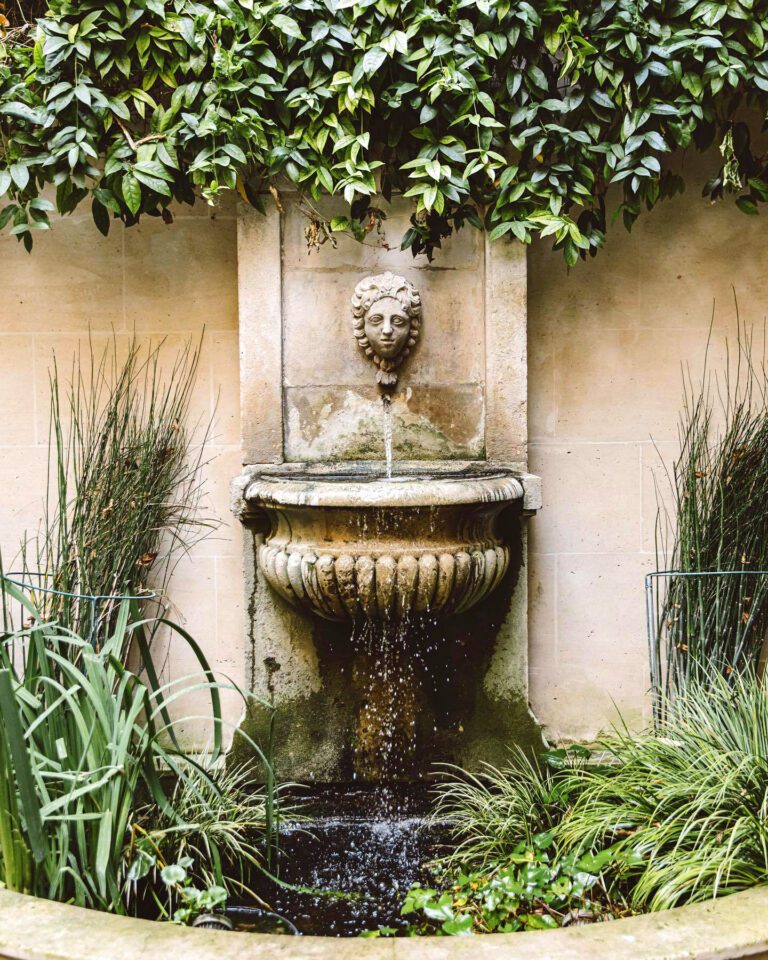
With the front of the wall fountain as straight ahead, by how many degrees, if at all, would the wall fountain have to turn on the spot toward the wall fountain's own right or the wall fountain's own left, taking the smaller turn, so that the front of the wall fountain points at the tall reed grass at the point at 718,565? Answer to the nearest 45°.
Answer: approximately 90° to the wall fountain's own left

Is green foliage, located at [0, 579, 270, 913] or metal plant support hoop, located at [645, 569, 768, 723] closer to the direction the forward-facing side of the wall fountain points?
the green foliage

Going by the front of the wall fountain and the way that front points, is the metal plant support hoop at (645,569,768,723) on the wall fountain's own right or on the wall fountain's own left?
on the wall fountain's own left

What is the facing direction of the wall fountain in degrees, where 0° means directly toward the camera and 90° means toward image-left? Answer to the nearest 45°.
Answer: approximately 0°
